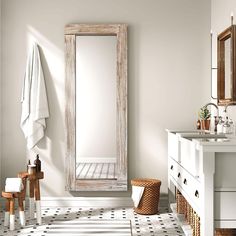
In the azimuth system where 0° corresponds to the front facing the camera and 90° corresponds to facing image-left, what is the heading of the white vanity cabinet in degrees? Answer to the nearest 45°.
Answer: approximately 90°

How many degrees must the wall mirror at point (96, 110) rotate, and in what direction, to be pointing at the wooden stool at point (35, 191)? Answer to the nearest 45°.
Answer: approximately 45° to its right

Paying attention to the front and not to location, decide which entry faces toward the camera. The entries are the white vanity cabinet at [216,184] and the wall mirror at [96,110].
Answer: the wall mirror

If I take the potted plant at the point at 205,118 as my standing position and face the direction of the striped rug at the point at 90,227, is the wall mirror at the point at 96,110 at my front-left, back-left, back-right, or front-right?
front-right

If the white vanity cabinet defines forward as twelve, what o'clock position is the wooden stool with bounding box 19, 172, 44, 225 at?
The wooden stool is roughly at 1 o'clock from the white vanity cabinet.

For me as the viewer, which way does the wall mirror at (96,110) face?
facing the viewer

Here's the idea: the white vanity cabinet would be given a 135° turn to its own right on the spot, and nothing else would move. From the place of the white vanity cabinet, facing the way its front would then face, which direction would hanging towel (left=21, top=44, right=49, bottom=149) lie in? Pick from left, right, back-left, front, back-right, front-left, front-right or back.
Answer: left

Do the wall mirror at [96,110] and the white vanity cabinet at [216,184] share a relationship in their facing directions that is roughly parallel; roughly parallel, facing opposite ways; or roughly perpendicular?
roughly perpendicular

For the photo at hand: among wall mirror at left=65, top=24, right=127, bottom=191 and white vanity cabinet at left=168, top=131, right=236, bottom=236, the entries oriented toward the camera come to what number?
1
